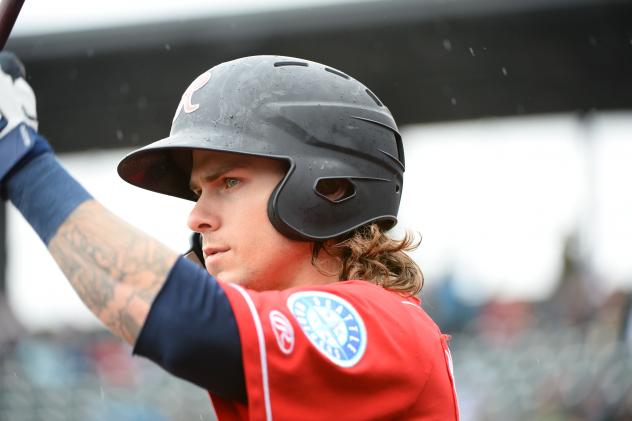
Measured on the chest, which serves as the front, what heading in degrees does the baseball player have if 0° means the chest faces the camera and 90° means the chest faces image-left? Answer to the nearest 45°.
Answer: approximately 90°
